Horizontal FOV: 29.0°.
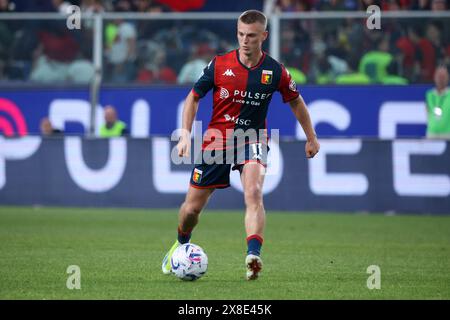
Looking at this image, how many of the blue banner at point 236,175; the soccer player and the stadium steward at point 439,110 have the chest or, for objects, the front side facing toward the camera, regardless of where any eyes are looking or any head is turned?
3

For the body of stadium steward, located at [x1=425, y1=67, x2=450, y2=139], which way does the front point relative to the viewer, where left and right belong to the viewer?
facing the viewer

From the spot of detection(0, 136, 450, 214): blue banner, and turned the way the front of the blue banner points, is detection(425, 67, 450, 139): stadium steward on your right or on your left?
on your left

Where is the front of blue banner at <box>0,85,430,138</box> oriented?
toward the camera

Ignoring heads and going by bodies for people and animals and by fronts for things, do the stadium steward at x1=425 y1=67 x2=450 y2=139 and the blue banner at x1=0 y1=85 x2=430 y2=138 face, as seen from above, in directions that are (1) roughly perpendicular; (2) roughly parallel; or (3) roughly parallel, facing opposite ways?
roughly parallel

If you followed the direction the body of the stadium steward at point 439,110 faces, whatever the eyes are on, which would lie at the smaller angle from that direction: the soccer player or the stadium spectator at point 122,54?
the soccer player

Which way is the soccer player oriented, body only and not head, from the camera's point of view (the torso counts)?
toward the camera

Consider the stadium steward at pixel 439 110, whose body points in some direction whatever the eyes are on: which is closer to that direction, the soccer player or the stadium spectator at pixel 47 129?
the soccer player

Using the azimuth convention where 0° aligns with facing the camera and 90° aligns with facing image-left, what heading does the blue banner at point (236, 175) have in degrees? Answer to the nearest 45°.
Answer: approximately 0°

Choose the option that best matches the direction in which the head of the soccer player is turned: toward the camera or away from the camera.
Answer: toward the camera

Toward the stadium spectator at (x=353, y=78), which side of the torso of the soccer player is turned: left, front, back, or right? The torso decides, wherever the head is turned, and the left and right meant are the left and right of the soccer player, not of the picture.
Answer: back
